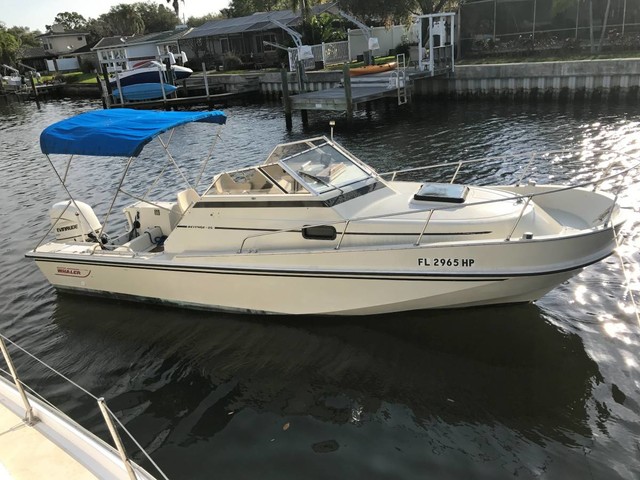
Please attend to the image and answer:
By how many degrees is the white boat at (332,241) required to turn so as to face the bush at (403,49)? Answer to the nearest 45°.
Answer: approximately 90° to its left

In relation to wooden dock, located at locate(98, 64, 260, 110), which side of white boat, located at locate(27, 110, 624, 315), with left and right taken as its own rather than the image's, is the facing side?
left

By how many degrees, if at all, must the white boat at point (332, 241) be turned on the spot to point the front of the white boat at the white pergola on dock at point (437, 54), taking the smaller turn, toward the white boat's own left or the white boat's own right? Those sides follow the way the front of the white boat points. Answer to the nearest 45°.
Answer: approximately 90° to the white boat's own left

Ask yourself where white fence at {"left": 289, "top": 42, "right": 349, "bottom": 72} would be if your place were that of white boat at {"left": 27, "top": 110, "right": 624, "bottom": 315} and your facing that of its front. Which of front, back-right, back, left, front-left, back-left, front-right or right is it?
left

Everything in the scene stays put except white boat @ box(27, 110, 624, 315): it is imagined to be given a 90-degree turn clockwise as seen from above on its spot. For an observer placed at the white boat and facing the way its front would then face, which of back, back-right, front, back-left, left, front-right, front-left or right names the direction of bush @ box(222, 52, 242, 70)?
back

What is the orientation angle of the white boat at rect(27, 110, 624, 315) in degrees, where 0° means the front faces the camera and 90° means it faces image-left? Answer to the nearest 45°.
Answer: approximately 270°

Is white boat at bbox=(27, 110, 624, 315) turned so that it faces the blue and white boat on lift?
no

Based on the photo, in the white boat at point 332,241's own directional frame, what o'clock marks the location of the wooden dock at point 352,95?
The wooden dock is roughly at 9 o'clock from the white boat.

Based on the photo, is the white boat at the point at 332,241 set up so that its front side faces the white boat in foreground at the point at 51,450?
no

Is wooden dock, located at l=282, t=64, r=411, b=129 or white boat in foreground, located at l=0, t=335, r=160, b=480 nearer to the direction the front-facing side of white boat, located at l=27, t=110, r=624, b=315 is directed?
the wooden dock
